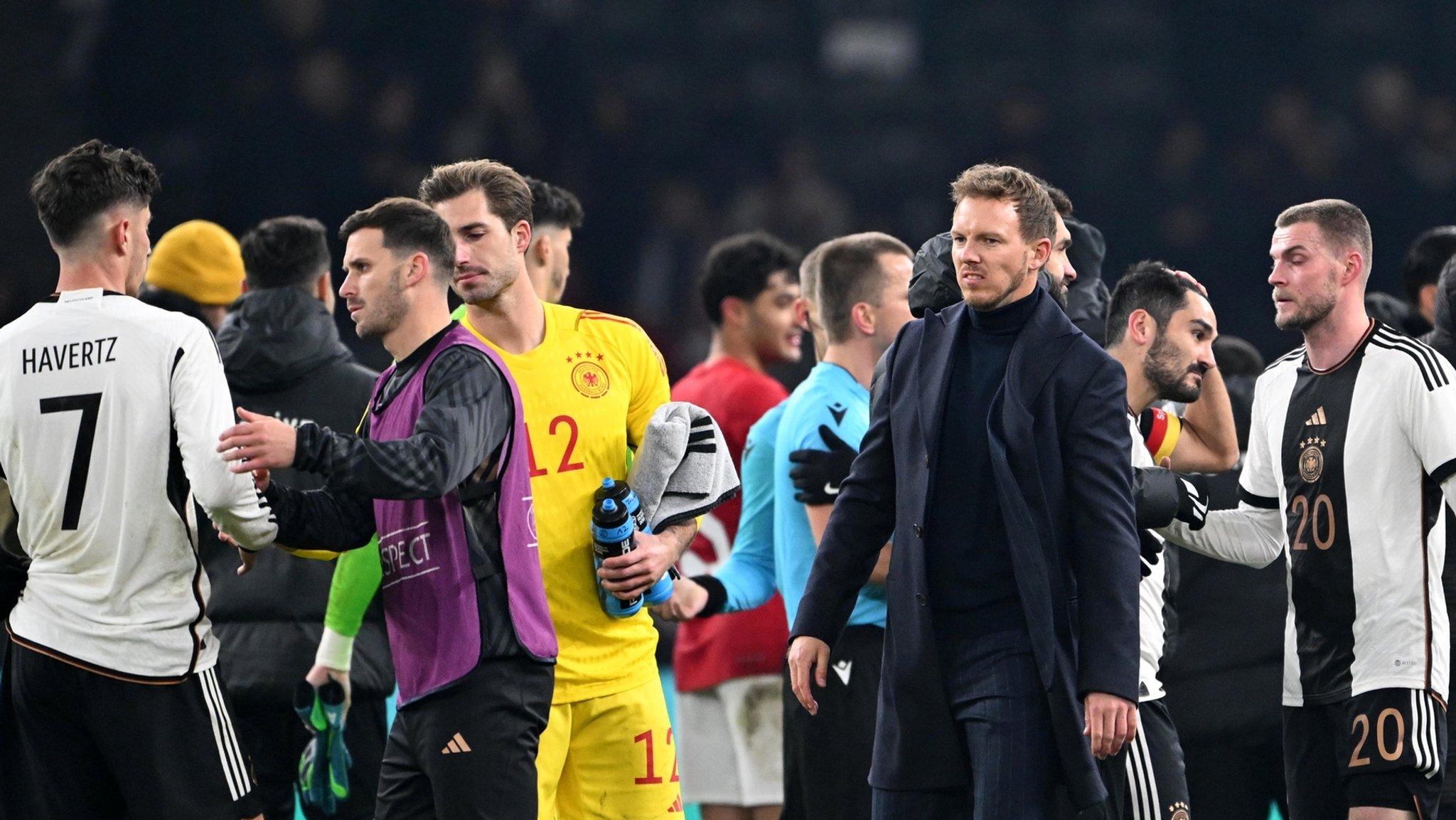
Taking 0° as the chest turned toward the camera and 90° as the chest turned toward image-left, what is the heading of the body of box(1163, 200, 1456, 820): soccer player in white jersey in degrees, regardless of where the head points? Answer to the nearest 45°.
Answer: approximately 45°

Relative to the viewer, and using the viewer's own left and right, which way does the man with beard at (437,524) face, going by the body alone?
facing to the left of the viewer

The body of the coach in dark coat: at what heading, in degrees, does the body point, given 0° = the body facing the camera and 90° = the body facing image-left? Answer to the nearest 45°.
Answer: approximately 45°

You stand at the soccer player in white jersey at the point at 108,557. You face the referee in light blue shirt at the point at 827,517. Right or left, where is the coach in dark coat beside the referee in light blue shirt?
right

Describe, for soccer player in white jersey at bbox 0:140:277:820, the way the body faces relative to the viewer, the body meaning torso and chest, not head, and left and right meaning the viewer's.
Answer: facing away from the viewer and to the right of the viewer

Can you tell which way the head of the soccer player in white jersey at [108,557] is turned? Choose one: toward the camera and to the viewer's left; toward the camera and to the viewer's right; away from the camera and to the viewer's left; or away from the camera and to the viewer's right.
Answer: away from the camera and to the viewer's right

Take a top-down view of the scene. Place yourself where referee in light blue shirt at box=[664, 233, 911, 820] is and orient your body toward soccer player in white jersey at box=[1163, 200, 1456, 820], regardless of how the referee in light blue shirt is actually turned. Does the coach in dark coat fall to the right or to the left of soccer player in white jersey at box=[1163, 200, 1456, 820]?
right
